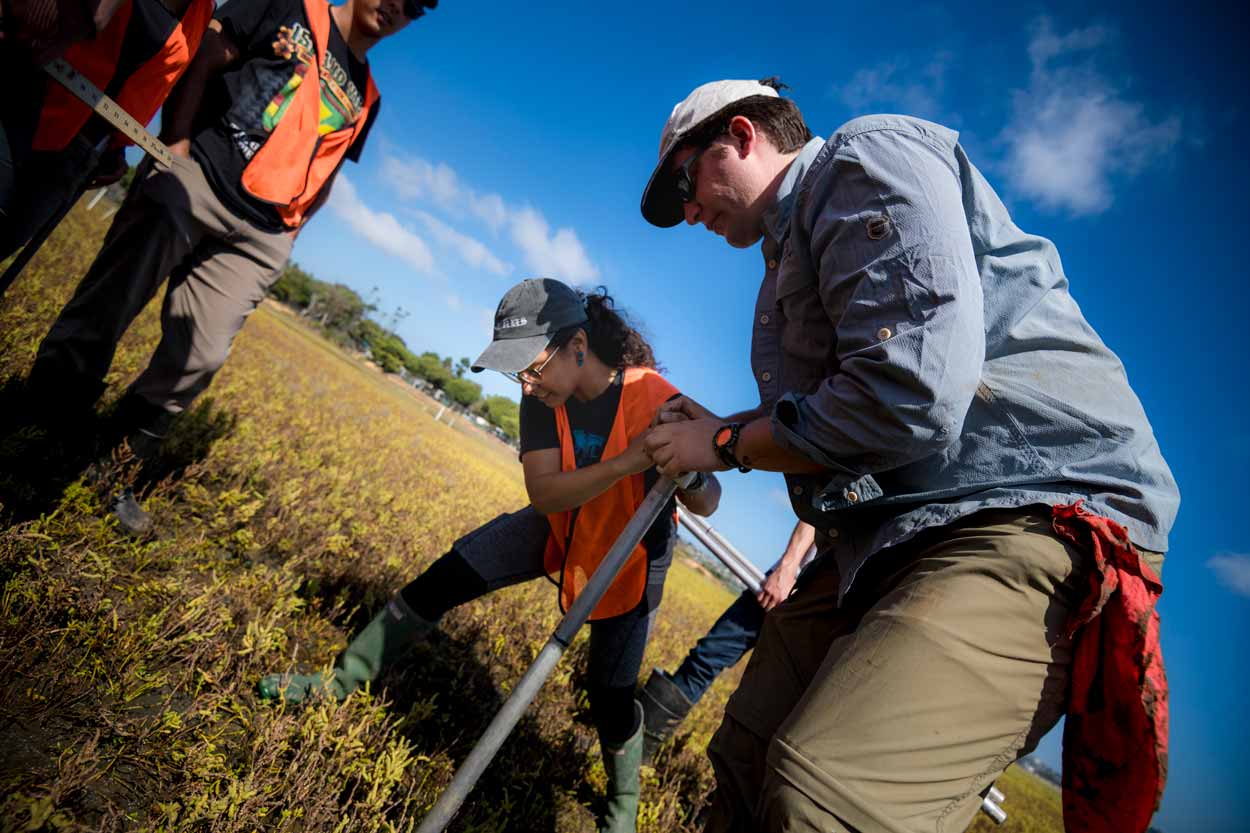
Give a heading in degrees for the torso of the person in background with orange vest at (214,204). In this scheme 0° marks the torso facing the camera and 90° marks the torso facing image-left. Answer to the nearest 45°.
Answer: approximately 315°

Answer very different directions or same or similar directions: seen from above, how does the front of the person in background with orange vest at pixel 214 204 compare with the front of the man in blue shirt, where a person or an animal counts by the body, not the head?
very different directions

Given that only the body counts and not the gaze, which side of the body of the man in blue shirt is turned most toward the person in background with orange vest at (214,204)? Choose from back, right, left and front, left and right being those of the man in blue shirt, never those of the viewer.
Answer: front

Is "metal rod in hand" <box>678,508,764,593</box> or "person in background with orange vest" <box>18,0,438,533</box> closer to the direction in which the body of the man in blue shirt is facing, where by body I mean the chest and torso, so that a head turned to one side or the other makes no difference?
the person in background with orange vest

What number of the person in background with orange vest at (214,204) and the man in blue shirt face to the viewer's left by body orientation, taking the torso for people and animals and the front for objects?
1

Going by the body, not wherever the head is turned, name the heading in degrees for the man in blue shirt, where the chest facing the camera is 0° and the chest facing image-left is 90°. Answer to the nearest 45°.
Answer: approximately 90°

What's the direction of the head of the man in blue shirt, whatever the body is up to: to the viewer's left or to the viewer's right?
to the viewer's left
